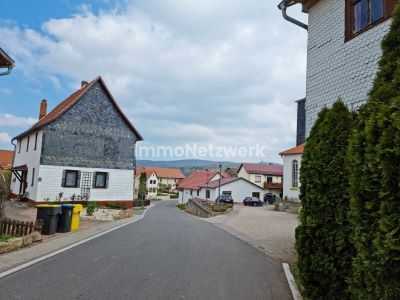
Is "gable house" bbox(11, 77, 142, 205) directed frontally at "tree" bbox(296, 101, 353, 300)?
no

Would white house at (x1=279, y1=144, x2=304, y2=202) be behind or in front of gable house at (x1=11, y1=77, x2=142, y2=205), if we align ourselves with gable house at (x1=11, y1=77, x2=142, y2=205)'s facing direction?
behind

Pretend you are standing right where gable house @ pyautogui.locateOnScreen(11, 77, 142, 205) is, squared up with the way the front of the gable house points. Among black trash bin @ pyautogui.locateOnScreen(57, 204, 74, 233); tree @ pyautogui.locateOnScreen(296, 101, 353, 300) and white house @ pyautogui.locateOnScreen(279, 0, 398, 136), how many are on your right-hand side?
0

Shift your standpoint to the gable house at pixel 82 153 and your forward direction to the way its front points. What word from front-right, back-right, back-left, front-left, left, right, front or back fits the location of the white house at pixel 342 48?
left

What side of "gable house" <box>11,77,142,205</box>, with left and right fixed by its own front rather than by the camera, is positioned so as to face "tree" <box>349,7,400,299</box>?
left

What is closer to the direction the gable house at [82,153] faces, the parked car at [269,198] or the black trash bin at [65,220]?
the black trash bin

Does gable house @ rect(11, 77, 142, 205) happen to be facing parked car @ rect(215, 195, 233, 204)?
no

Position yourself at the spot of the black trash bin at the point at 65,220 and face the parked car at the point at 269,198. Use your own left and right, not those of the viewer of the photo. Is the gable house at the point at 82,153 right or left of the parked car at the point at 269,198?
left

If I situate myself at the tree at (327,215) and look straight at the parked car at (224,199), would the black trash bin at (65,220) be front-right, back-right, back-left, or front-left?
front-left
